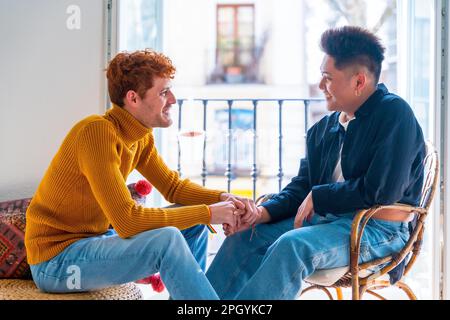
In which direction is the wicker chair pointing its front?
to the viewer's left

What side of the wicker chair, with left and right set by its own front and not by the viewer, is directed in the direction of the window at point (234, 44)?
right

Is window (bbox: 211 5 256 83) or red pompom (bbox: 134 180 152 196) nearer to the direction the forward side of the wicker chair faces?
the red pompom

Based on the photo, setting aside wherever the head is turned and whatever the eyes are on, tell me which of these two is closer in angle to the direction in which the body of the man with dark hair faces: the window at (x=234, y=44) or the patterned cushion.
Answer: the patterned cushion

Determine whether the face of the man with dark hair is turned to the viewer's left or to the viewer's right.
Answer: to the viewer's left

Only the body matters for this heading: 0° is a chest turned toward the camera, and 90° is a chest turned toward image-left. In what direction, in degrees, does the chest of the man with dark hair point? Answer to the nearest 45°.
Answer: approximately 45°

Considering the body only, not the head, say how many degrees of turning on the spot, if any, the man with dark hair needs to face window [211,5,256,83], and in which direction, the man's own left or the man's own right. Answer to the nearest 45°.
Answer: approximately 135° to the man's own right

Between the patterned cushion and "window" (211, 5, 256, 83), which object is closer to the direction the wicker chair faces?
the patterned cushion
